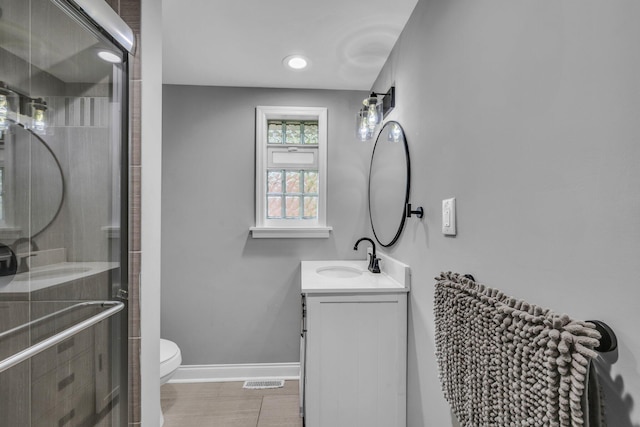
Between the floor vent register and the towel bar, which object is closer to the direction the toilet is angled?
the floor vent register

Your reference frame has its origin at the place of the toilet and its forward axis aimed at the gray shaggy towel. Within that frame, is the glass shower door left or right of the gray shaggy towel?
right

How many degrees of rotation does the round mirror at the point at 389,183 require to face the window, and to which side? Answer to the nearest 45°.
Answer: approximately 45° to its right

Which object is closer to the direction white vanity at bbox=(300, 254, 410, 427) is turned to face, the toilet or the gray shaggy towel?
the toilet

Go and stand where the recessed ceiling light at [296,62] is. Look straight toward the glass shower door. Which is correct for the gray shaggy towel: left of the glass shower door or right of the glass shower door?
left

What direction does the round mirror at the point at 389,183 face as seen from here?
to the viewer's left

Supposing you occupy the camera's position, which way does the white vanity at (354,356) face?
facing to the left of the viewer

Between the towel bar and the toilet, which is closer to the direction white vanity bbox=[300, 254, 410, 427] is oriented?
the toilet

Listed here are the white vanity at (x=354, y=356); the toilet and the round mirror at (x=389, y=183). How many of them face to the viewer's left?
2
